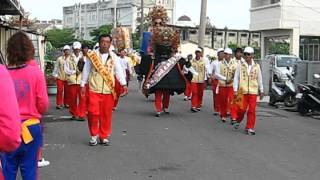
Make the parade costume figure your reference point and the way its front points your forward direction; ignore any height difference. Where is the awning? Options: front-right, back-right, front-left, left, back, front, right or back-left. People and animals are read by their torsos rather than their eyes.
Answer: right

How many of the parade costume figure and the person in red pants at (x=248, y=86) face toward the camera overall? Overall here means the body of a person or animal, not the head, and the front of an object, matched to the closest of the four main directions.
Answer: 2

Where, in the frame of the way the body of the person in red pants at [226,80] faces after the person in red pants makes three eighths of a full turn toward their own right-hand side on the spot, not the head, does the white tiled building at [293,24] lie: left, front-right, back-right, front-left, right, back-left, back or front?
front-right

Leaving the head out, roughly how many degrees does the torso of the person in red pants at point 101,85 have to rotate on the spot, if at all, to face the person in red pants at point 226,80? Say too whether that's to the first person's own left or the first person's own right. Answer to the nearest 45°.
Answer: approximately 135° to the first person's own left

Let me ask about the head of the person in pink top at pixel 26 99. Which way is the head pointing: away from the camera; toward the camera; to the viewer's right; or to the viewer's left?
away from the camera

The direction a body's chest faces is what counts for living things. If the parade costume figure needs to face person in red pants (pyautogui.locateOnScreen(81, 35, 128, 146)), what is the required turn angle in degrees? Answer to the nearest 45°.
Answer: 0° — it already faces them

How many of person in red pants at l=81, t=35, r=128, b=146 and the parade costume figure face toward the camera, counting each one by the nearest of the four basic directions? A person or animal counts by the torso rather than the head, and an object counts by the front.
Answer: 2

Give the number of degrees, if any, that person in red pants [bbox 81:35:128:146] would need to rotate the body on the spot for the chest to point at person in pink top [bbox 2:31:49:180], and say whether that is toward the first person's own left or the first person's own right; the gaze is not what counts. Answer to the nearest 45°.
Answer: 0° — they already face them

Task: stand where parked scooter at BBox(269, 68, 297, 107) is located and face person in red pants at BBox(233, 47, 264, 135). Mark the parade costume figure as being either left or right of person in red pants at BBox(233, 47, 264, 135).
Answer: right
